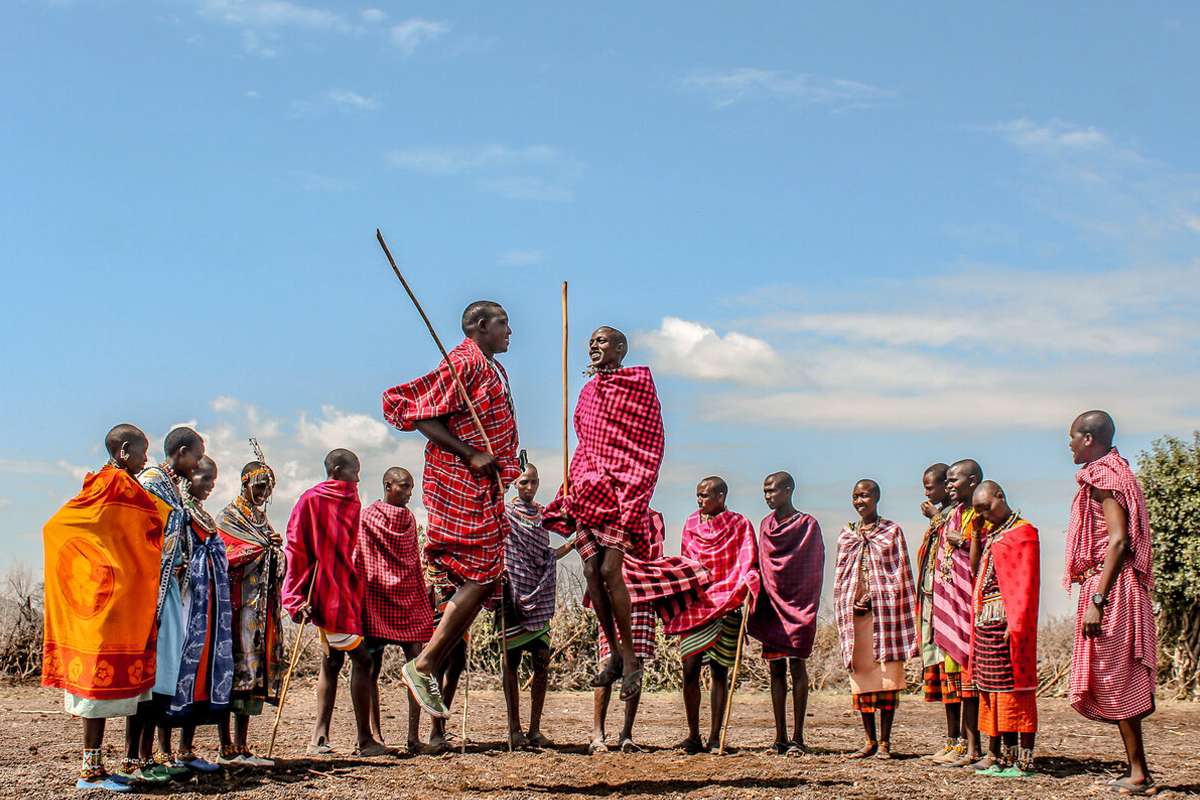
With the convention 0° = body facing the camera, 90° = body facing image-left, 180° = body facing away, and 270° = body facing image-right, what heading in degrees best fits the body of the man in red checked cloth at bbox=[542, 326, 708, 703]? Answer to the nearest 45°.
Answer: approximately 45°

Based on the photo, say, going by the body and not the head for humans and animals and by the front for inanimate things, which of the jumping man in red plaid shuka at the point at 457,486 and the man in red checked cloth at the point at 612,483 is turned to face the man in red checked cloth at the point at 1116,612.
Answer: the jumping man in red plaid shuka

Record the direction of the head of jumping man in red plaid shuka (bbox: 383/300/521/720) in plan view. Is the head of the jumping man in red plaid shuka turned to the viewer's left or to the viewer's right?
to the viewer's right

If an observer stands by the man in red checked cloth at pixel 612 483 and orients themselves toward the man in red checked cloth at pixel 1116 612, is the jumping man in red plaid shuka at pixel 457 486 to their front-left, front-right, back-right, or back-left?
back-right

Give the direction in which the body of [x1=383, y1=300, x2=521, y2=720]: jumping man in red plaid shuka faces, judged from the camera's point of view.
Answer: to the viewer's right

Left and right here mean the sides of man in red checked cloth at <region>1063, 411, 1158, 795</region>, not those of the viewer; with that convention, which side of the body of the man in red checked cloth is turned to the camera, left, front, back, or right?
left

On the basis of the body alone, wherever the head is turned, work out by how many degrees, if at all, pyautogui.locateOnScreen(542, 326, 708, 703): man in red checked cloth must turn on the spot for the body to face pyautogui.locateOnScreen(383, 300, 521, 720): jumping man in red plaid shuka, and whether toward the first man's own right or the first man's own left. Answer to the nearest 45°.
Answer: approximately 45° to the first man's own right

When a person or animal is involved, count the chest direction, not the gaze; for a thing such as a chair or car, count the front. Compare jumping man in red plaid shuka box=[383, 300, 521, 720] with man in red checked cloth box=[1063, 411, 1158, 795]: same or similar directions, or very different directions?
very different directions

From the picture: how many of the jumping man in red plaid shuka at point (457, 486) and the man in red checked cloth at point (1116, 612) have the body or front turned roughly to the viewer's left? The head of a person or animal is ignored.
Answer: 1

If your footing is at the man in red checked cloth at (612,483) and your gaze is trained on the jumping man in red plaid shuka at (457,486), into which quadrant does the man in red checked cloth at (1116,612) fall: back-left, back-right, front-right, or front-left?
back-left

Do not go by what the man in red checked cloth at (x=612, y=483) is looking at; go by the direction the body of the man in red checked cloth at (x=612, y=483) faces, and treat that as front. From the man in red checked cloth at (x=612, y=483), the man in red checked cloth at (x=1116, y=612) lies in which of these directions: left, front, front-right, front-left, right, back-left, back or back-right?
back-left

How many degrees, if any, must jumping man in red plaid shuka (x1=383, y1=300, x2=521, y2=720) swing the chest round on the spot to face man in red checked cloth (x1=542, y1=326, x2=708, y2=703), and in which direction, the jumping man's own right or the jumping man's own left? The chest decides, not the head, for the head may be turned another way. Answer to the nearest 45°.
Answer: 0° — they already face them

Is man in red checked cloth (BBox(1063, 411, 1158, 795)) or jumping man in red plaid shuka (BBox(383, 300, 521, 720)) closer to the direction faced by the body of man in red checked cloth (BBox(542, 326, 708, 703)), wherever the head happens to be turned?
the jumping man in red plaid shuka

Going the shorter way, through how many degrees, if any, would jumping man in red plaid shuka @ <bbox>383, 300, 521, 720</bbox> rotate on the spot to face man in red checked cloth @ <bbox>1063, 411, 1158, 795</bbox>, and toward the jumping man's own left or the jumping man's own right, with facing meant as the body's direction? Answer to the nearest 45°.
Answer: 0° — they already face them

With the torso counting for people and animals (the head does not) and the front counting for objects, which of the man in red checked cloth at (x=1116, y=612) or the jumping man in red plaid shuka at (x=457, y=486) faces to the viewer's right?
the jumping man in red plaid shuka
